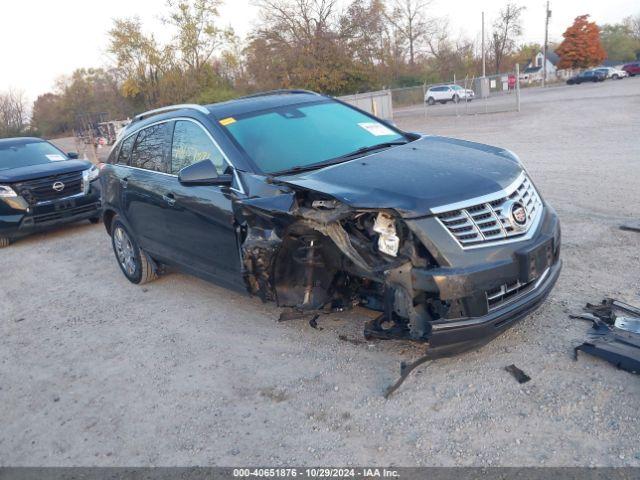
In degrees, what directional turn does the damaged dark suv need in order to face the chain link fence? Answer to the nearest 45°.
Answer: approximately 135° to its left

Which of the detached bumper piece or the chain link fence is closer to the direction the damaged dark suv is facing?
the detached bumper piece

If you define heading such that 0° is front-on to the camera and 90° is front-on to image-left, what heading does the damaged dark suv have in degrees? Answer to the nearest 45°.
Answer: approximately 315°

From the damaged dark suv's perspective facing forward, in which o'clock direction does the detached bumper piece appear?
The detached bumper piece is roughly at 11 o'clock from the damaged dark suv.

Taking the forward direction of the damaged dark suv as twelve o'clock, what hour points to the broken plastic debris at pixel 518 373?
The broken plastic debris is roughly at 12 o'clock from the damaged dark suv.

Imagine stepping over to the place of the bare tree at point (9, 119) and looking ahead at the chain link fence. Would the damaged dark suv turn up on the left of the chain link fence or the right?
right

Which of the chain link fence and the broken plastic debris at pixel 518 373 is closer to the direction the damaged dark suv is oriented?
the broken plastic debris

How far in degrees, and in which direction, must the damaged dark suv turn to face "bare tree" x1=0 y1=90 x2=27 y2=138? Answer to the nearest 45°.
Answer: approximately 180°
